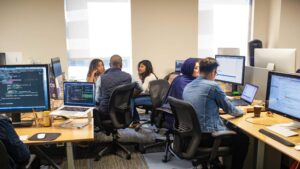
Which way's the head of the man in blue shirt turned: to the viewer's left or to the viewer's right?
to the viewer's right

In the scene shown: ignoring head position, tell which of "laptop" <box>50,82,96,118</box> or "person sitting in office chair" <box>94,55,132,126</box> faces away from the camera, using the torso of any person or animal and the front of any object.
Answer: the person sitting in office chair

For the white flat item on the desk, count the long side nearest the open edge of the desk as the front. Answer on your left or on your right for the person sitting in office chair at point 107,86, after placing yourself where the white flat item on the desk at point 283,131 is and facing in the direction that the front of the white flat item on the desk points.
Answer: on your right

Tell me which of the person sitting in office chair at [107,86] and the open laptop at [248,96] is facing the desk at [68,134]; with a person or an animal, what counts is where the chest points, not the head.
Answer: the open laptop

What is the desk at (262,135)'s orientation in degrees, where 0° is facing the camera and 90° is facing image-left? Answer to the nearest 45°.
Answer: approximately 45°

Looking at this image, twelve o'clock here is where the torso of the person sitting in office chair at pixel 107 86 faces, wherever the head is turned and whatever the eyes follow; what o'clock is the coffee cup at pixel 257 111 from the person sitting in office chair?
The coffee cup is roughly at 4 o'clock from the person sitting in office chair.

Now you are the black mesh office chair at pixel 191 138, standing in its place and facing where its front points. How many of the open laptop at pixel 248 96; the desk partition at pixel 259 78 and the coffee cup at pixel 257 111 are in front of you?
3

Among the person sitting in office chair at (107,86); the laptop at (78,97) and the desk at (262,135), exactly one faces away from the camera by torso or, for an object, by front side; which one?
the person sitting in office chair

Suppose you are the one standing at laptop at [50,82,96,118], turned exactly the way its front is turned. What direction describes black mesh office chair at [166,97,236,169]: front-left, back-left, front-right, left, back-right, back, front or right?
left

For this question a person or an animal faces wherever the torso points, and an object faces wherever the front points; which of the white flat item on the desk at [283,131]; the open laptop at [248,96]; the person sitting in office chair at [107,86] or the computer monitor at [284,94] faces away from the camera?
the person sitting in office chair

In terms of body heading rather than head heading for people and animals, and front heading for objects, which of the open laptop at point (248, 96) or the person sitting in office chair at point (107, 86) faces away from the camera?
the person sitting in office chair

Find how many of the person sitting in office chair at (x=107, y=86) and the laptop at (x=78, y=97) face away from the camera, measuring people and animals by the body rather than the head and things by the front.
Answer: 1

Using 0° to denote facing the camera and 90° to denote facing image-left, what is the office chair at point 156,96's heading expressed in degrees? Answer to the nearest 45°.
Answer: approximately 225°
